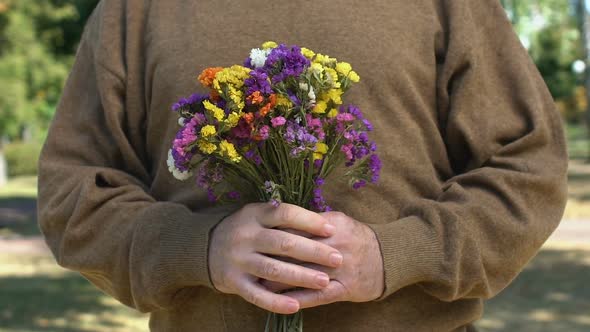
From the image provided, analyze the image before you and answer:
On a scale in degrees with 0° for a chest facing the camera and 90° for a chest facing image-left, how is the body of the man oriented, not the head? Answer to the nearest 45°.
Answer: approximately 0°
